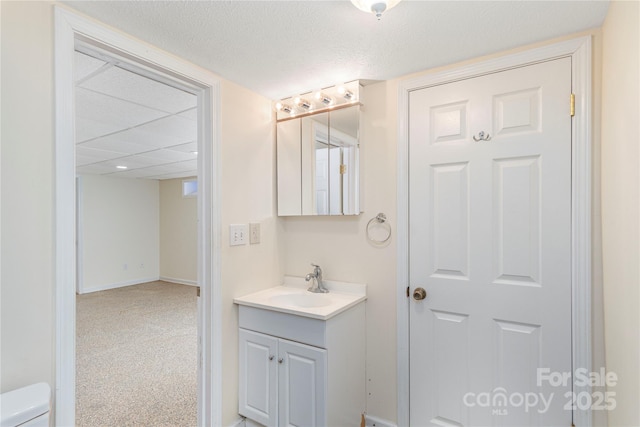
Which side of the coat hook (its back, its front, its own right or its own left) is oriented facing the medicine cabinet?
right

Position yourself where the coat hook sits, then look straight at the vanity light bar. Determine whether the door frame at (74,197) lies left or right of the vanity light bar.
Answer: left

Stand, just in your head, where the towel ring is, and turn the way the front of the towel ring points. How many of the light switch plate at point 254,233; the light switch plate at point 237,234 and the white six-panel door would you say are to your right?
2

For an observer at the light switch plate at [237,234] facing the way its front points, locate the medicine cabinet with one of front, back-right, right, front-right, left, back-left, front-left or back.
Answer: front-left

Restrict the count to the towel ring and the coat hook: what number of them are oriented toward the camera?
2

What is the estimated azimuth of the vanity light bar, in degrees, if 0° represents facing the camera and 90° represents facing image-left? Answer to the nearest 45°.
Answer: approximately 45°

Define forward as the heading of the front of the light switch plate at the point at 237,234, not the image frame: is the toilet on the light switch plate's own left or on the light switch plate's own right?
on the light switch plate's own right

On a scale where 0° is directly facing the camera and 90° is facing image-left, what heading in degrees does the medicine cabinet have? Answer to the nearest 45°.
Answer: approximately 45°
